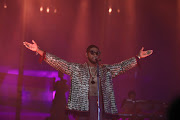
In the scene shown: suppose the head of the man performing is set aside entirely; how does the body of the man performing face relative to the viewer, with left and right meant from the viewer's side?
facing the viewer
